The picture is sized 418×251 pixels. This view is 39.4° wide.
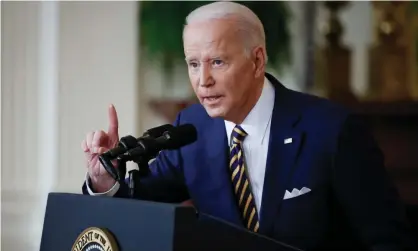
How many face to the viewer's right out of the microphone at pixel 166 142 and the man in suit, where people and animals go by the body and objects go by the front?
1

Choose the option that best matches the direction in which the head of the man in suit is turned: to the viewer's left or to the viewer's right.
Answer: to the viewer's left

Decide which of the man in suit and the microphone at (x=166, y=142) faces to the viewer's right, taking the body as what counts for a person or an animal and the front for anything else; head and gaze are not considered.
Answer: the microphone

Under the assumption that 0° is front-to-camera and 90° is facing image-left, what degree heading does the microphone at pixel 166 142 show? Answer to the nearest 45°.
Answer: approximately 270°

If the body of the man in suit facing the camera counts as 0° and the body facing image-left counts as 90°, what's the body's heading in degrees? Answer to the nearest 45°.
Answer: approximately 45°
